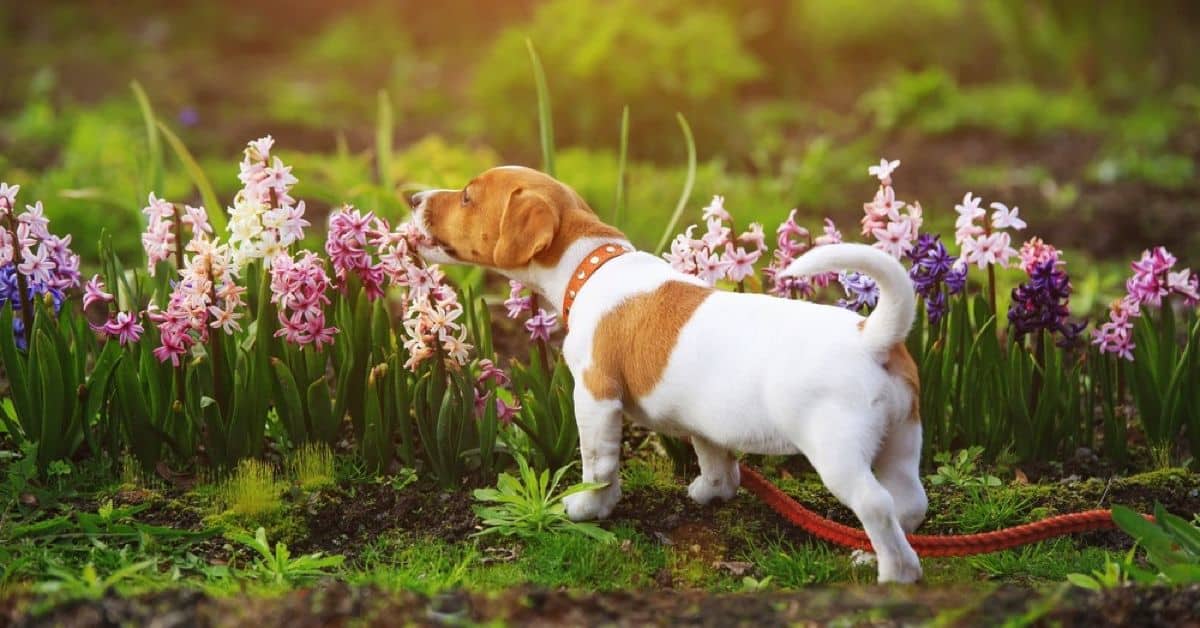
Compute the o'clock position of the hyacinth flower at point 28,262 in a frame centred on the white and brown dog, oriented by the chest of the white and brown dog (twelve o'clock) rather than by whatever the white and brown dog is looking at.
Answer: The hyacinth flower is roughly at 11 o'clock from the white and brown dog.

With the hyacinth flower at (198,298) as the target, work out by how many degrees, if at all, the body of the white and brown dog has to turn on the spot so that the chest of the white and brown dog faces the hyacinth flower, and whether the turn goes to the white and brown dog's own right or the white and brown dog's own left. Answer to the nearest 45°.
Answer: approximately 45° to the white and brown dog's own left

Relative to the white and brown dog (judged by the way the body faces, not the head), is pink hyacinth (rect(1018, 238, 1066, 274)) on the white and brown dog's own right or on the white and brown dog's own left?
on the white and brown dog's own right

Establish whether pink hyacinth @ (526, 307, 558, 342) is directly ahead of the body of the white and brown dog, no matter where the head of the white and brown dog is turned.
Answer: yes

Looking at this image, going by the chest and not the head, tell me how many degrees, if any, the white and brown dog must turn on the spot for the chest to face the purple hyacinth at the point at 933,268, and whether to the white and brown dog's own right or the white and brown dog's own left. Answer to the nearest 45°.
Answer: approximately 90° to the white and brown dog's own right

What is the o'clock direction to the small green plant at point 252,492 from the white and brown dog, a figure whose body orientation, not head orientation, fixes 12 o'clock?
The small green plant is roughly at 11 o'clock from the white and brown dog.

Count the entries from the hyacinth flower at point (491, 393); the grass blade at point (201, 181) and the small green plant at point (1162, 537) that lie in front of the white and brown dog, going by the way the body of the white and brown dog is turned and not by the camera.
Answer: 2

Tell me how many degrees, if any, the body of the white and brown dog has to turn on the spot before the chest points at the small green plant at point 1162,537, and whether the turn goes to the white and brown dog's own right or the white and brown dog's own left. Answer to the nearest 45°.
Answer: approximately 135° to the white and brown dog's own right

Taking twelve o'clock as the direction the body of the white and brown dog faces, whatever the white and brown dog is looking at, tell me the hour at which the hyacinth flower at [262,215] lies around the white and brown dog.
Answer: The hyacinth flower is roughly at 11 o'clock from the white and brown dog.

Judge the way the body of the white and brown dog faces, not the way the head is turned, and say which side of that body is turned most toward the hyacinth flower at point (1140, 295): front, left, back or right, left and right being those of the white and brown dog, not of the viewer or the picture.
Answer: right

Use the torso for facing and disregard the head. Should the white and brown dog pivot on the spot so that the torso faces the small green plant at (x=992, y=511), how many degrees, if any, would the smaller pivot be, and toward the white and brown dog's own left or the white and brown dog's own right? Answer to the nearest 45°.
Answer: approximately 90° to the white and brown dog's own right

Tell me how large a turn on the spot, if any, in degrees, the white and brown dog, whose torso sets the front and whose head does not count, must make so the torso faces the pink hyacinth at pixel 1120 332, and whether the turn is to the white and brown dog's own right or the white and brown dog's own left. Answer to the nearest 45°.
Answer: approximately 90° to the white and brown dog's own right

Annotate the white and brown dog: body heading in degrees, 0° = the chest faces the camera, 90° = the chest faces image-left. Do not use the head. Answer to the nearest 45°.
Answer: approximately 135°
